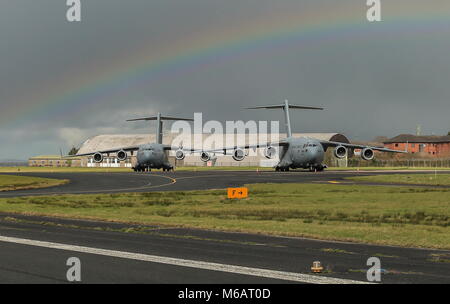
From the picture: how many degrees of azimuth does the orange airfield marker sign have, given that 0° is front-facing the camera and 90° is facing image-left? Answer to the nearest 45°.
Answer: approximately 0°
